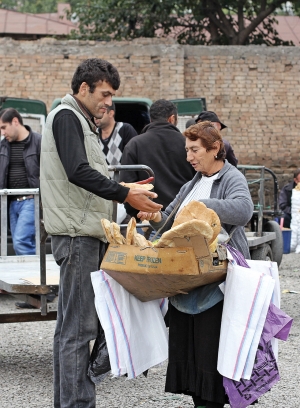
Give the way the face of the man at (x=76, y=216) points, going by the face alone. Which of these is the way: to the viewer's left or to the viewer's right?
to the viewer's right

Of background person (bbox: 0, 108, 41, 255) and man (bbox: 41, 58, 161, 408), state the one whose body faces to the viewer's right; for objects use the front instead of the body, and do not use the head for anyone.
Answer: the man

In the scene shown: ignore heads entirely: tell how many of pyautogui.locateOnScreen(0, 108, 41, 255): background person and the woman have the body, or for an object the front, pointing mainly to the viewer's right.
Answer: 0

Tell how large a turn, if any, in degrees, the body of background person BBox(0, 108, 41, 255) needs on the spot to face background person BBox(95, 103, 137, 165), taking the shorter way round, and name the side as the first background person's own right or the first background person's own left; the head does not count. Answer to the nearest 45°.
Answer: approximately 90° to the first background person's own left

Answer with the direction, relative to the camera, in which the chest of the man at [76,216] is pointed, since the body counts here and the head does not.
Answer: to the viewer's right

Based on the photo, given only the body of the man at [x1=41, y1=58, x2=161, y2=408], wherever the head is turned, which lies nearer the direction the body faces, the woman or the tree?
the woman

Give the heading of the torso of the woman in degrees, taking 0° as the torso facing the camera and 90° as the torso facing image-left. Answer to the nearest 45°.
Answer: approximately 45°

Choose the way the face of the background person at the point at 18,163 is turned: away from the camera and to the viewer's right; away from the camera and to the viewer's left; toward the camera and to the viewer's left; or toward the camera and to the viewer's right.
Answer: toward the camera and to the viewer's left

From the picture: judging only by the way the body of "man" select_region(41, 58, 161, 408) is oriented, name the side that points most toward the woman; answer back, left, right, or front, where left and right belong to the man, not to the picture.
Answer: front
